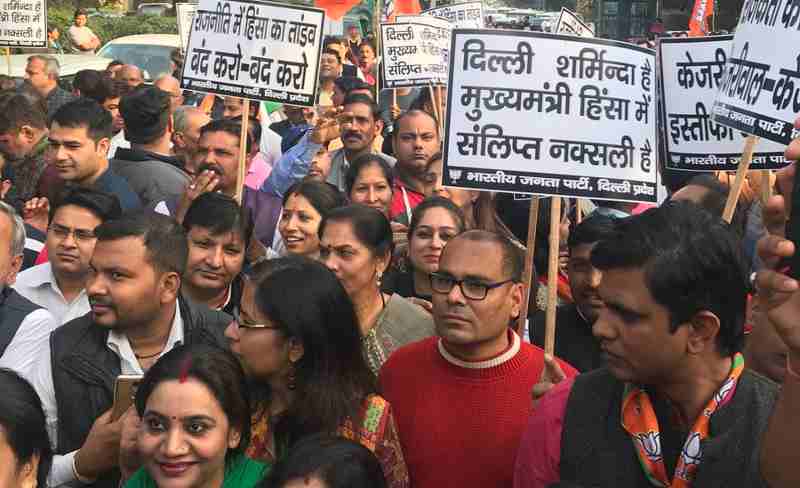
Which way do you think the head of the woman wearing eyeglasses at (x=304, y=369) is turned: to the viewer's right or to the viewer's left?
to the viewer's left

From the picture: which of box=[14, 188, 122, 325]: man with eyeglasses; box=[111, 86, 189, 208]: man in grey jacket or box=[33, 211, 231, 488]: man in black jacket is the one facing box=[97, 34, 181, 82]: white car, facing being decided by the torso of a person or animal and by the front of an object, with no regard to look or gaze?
the man in grey jacket

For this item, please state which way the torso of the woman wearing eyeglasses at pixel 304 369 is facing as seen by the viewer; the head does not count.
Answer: to the viewer's left

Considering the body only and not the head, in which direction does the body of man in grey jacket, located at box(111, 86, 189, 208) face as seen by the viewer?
away from the camera

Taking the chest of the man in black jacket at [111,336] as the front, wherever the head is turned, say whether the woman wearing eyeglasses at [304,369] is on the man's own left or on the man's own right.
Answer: on the man's own left

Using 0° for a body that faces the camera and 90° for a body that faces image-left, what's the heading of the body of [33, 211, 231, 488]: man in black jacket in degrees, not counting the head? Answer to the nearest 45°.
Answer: approximately 45°

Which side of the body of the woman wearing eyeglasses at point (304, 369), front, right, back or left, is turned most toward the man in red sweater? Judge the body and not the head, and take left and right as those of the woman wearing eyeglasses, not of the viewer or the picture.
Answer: back
